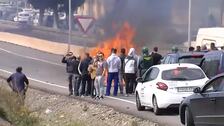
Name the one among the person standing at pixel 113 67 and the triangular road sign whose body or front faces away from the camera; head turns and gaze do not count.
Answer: the person standing

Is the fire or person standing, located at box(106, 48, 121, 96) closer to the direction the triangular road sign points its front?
the person standing

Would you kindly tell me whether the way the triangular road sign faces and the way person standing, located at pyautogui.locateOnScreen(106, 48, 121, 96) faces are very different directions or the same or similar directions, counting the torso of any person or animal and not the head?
very different directions

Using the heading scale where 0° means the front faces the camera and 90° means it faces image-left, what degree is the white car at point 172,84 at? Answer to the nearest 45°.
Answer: approximately 135°

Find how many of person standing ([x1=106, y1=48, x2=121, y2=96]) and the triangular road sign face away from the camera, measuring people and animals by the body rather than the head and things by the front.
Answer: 1

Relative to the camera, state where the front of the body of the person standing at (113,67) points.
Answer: away from the camera
